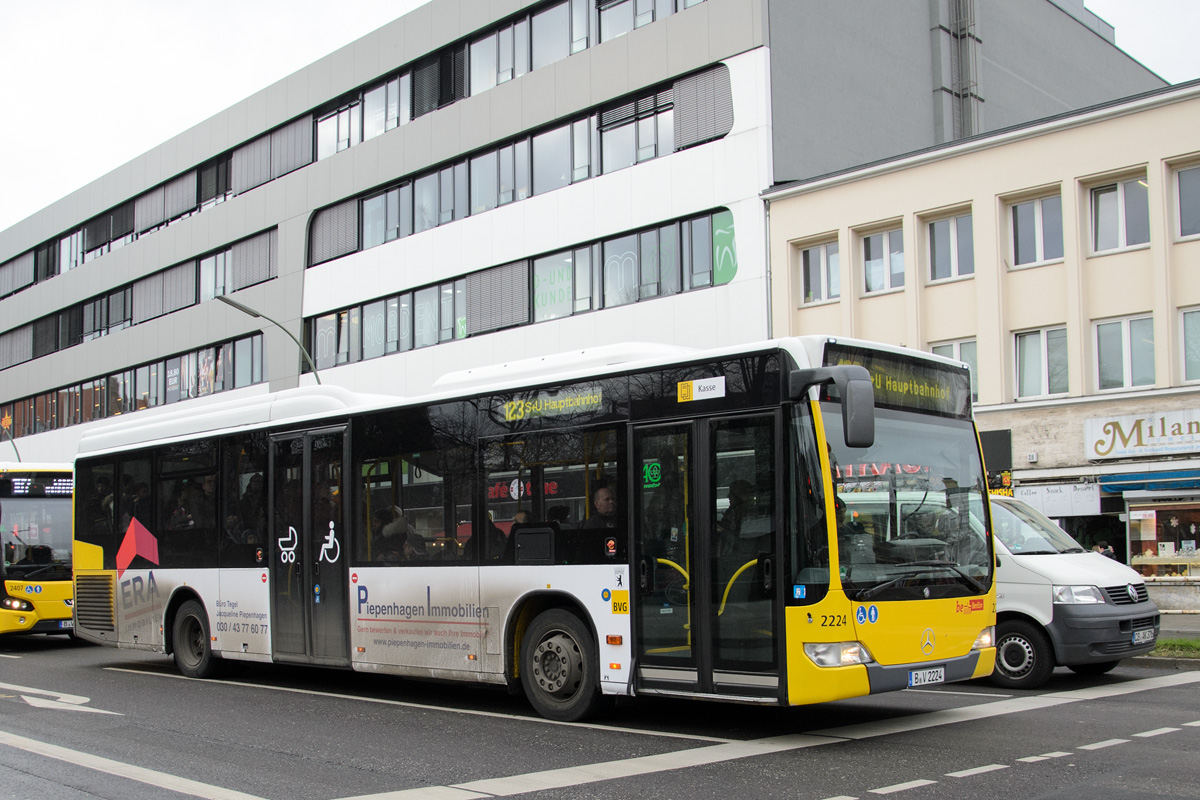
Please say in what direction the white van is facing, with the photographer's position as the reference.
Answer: facing the viewer and to the right of the viewer

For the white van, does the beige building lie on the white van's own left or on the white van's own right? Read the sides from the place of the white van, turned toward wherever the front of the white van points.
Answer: on the white van's own left

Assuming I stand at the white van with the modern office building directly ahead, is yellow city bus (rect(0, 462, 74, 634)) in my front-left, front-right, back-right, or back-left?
front-left

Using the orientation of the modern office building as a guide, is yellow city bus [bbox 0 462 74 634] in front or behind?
in front

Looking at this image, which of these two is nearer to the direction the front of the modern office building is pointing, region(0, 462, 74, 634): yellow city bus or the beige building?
the yellow city bus

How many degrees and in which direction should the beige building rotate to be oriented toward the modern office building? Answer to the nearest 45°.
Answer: approximately 90° to its right

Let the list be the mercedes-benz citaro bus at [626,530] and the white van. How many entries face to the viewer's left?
0

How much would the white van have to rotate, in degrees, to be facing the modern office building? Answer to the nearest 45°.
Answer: approximately 180°

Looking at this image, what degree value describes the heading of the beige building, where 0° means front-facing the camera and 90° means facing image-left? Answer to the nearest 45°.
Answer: approximately 45°

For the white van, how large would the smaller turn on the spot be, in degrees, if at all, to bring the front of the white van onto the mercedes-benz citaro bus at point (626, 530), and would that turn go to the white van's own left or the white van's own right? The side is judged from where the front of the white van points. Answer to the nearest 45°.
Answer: approximately 90° to the white van's own right

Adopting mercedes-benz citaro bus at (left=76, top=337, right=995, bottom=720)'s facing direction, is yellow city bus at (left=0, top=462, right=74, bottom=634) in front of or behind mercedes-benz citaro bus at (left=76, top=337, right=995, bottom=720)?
behind

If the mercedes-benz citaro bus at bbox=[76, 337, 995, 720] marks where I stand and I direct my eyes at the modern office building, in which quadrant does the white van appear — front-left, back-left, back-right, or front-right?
front-right

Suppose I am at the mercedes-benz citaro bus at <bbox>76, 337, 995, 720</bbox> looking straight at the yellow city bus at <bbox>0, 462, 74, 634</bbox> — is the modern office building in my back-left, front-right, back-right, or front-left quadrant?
front-right

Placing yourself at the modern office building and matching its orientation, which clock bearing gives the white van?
The white van is roughly at 10 o'clock from the modern office building.

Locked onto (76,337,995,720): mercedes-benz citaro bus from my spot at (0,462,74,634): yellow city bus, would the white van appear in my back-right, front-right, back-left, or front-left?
front-left

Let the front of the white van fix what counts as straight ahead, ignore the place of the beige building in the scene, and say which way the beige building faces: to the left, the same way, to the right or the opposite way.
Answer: to the right

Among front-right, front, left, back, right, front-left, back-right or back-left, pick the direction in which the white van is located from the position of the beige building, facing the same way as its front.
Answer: front-left

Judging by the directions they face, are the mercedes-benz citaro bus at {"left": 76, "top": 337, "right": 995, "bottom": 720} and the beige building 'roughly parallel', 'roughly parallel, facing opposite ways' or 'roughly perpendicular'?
roughly perpendicular
